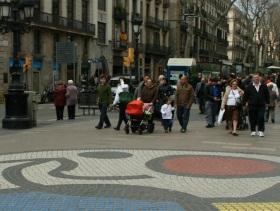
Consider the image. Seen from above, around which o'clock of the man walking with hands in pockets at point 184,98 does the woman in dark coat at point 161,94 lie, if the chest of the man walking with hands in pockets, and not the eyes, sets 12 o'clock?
The woman in dark coat is roughly at 4 o'clock from the man walking with hands in pockets.

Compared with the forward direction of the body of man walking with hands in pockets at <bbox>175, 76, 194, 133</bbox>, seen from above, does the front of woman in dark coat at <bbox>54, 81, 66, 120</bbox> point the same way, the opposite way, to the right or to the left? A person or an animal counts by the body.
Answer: the opposite way

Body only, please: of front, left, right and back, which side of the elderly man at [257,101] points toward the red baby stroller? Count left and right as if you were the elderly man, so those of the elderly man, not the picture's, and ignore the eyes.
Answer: right

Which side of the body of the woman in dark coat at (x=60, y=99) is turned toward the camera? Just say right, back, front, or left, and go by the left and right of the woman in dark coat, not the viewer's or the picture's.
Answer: back

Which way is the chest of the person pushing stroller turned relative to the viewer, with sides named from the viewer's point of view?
facing the viewer and to the left of the viewer

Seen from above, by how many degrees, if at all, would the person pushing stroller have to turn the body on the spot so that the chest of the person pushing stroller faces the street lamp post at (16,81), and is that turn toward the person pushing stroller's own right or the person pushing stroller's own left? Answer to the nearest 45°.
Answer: approximately 45° to the person pushing stroller's own right

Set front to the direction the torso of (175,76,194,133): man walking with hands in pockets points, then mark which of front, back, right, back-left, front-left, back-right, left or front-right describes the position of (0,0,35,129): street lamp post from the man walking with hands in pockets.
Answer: right

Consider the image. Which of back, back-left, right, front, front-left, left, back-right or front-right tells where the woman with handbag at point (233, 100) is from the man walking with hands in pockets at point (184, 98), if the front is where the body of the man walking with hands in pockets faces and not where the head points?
left

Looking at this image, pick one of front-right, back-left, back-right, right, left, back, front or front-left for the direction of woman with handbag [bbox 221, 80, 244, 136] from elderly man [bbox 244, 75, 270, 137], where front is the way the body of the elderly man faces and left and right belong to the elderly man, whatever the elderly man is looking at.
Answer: back-right

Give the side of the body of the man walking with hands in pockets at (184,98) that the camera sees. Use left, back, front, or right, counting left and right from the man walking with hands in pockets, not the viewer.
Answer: front

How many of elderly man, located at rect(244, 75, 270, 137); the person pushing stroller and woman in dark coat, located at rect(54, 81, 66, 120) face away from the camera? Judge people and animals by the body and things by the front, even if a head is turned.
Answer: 1

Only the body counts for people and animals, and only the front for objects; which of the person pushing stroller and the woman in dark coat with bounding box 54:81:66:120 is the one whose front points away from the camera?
the woman in dark coat

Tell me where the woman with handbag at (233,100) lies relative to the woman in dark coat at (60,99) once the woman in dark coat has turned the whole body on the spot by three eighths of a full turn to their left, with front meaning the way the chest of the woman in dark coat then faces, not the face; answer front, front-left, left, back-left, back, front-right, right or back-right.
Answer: left
